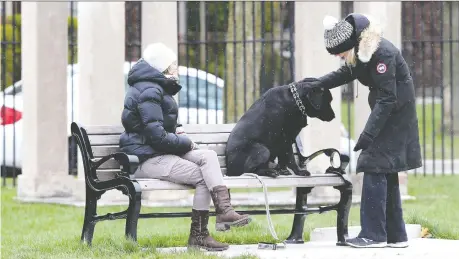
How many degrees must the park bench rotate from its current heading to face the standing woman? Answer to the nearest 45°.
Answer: approximately 45° to its left

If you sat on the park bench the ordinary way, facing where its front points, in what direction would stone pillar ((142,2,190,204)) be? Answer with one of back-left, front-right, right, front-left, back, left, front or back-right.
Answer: back-left

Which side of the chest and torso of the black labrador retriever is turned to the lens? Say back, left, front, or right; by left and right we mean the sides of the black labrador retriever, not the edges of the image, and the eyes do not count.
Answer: right

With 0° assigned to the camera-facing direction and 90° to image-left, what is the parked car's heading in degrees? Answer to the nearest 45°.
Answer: approximately 270°

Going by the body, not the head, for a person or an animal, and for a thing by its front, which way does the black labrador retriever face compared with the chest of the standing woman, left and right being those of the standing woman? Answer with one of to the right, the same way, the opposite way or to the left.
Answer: the opposite way

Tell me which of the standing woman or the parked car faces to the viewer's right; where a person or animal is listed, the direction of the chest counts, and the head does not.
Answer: the parked car

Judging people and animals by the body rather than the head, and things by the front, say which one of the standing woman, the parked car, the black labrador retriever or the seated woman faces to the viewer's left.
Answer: the standing woman

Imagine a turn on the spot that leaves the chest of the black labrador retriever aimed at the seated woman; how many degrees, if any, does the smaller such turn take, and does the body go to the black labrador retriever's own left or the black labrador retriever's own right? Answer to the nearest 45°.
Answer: approximately 135° to the black labrador retriever's own right

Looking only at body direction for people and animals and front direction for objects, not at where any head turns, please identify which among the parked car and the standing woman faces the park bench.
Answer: the standing woman

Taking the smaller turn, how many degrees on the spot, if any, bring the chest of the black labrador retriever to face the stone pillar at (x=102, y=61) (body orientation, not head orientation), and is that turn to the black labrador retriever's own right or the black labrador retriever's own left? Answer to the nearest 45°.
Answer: approximately 135° to the black labrador retriever's own left

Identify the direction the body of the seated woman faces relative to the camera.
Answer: to the viewer's right

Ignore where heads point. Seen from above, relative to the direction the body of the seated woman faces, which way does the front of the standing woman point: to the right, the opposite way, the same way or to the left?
the opposite way

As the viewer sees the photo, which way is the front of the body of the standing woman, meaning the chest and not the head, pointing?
to the viewer's left

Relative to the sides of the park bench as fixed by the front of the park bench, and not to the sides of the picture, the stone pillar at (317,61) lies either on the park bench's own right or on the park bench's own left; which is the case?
on the park bench's own left

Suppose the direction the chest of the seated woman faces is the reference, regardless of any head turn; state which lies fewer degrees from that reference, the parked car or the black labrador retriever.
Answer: the black labrador retriever

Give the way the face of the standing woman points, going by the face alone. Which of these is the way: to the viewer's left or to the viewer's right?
to the viewer's left

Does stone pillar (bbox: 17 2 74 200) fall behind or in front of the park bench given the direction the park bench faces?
behind
